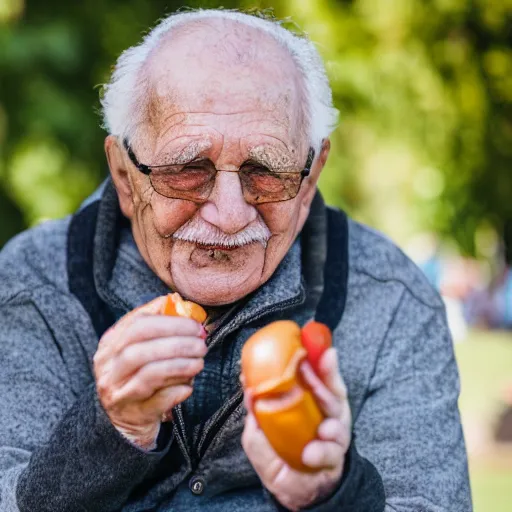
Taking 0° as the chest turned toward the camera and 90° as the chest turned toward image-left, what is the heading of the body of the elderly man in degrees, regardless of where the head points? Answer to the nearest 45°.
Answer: approximately 0°
